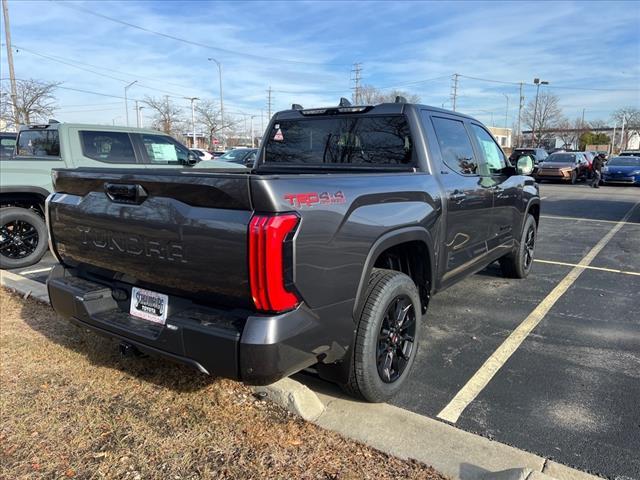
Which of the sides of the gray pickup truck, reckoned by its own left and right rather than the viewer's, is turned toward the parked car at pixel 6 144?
left

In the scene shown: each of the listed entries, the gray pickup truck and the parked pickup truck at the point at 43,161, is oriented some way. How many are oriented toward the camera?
0

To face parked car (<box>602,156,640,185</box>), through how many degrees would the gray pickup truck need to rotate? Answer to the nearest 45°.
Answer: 0° — it already faces it

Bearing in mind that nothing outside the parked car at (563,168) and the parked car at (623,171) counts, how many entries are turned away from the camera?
0

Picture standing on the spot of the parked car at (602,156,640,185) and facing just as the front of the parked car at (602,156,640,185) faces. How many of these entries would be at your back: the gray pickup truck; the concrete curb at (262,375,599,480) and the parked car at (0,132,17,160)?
0

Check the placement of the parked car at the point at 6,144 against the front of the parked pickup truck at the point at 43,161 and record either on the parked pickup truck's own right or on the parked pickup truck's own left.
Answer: on the parked pickup truck's own left

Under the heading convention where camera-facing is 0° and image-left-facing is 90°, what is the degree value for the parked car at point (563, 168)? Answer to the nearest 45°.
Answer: approximately 45°

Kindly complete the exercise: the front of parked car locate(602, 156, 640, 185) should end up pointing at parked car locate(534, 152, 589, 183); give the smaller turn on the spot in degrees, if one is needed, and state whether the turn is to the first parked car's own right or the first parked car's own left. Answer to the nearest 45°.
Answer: approximately 45° to the first parked car's own right

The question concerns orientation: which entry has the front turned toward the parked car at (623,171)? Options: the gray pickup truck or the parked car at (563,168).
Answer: the gray pickup truck

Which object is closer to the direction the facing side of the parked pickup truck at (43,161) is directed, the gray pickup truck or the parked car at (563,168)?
the parked car

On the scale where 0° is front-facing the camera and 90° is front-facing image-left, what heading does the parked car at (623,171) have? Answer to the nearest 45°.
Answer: approximately 45°

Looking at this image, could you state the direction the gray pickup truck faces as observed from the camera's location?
facing away from the viewer and to the right of the viewer

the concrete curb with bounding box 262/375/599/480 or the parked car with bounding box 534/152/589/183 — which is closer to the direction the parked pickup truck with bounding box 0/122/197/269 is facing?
the parked car

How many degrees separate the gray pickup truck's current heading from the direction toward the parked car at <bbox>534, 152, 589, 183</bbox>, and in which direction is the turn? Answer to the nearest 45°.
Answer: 0° — it already faces it

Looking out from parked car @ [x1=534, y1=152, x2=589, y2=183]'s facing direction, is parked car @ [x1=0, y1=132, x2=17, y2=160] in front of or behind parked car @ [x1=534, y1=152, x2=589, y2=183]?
in front

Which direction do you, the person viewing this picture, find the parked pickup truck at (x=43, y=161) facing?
facing away from the viewer and to the right of the viewer
